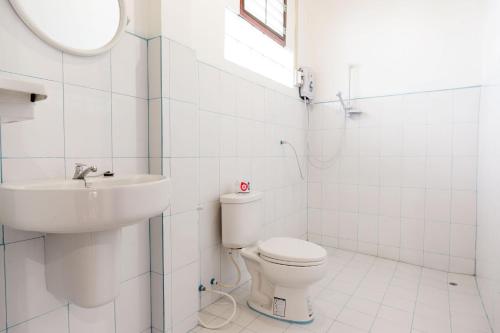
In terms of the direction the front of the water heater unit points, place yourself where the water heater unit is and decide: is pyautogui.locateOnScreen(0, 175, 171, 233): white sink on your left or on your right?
on your right

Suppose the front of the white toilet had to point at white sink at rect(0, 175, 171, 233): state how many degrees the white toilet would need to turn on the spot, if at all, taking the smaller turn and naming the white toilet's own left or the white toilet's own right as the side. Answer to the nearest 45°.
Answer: approximately 90° to the white toilet's own right

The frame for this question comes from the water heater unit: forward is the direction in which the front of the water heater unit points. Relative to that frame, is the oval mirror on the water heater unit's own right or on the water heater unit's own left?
on the water heater unit's own right

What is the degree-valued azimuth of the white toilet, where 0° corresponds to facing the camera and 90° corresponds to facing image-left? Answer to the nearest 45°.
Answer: approximately 315°

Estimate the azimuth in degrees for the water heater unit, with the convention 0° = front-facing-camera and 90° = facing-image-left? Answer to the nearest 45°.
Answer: approximately 315°

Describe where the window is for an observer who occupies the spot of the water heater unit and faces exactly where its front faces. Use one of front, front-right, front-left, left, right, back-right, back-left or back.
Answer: right
